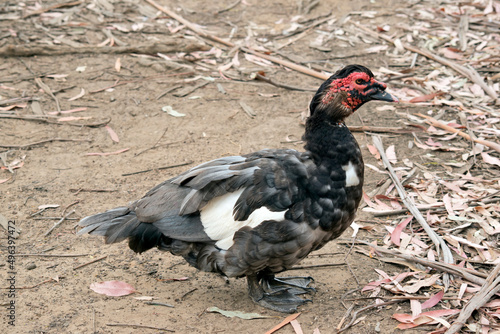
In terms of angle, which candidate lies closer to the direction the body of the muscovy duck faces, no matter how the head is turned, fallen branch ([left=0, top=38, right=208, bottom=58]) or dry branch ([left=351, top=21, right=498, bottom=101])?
the dry branch

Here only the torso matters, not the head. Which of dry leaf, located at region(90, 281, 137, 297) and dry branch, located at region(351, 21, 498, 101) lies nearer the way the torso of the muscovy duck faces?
the dry branch

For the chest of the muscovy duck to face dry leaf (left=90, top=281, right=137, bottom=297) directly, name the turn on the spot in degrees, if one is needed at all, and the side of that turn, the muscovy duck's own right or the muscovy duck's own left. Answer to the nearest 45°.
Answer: approximately 180°

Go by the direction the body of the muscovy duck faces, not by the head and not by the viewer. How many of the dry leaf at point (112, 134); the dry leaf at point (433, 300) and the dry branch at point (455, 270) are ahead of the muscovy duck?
2

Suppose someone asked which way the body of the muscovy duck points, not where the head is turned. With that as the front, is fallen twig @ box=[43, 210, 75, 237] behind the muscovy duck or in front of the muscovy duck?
behind

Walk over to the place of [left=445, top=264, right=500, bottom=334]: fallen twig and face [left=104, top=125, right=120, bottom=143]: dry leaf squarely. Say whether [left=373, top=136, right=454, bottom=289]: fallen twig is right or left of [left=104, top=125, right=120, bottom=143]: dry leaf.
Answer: right

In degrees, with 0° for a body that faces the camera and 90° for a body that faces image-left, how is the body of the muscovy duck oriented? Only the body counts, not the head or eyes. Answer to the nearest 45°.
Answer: approximately 270°

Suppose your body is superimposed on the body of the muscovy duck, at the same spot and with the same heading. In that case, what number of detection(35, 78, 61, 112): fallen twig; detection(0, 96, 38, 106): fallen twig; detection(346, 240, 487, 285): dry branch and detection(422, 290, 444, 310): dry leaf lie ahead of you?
2

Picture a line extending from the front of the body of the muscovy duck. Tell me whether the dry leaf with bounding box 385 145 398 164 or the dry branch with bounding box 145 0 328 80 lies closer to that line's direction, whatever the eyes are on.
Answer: the dry leaf

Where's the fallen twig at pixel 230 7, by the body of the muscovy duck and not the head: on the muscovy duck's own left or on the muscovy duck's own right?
on the muscovy duck's own left

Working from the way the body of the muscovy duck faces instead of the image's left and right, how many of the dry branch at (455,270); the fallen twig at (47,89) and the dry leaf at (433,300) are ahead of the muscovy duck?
2
